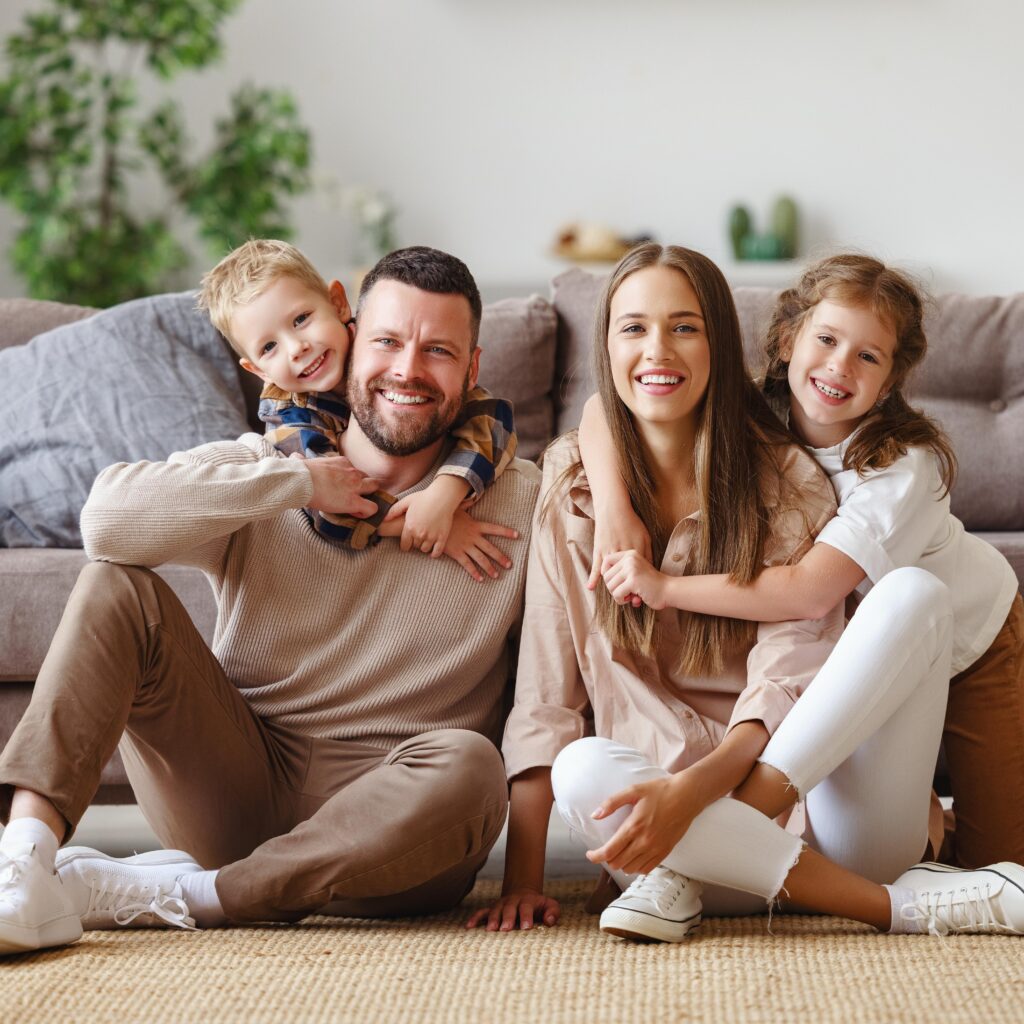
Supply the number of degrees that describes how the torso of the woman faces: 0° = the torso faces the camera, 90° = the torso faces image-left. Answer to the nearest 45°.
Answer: approximately 0°

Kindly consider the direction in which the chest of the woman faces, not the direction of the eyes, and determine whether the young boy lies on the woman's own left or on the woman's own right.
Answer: on the woman's own right

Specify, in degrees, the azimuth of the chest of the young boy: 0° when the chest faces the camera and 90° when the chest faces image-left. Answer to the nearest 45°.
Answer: approximately 0°

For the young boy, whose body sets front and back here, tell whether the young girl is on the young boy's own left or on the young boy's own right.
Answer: on the young boy's own left

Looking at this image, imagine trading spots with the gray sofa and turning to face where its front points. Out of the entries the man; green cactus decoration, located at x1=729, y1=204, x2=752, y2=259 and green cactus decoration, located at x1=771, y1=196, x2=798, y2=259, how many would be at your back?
2

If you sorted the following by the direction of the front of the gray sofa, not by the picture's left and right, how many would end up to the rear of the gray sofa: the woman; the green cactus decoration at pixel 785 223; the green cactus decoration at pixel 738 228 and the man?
2

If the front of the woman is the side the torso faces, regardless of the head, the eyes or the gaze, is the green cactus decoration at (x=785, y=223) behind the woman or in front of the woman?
behind
